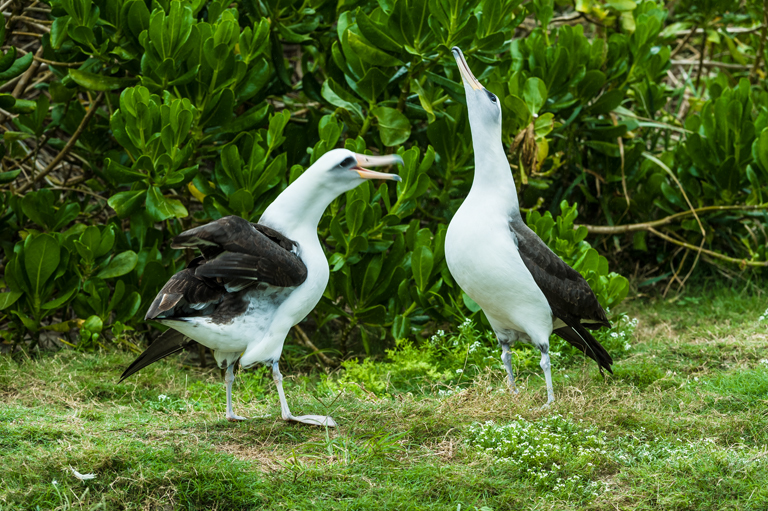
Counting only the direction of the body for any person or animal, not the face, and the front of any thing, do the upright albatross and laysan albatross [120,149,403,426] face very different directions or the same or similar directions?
very different directions

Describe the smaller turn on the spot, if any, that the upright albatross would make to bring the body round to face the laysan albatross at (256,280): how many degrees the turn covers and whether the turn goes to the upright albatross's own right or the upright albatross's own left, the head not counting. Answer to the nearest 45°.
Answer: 0° — it already faces it

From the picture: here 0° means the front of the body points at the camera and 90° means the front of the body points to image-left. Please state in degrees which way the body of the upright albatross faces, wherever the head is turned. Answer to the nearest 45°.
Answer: approximately 45°

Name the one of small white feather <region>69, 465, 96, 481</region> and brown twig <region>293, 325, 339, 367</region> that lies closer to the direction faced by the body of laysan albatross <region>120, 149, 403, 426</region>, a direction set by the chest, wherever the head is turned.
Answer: the brown twig

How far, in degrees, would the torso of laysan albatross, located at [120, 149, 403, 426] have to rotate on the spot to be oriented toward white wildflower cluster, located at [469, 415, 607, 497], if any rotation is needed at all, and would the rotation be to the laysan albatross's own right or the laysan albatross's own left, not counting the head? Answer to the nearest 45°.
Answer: approximately 45° to the laysan albatross's own right

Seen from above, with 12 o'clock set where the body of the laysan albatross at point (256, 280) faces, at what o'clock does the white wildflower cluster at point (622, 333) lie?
The white wildflower cluster is roughly at 11 o'clock from the laysan albatross.

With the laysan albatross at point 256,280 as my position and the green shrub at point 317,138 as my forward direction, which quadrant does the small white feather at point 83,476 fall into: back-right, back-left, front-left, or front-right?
back-left

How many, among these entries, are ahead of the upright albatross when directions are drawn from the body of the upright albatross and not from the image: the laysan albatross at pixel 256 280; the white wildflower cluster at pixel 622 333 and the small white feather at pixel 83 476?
2

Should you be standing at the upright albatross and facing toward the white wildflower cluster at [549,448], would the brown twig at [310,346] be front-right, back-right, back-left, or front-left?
back-right

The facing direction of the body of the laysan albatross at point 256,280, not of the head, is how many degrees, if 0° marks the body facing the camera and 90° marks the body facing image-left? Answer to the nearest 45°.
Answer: approximately 270°

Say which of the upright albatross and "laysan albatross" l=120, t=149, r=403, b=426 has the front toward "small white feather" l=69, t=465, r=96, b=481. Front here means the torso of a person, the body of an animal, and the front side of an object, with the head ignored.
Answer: the upright albatross
